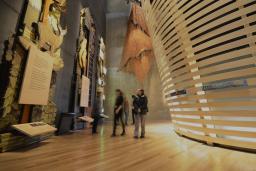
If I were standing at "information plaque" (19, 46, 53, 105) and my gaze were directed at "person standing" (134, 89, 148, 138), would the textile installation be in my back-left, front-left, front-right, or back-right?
front-left

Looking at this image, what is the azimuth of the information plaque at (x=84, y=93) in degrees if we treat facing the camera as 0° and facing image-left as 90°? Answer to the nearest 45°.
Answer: approximately 315°

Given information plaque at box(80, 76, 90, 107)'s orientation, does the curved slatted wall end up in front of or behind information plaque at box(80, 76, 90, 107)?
in front

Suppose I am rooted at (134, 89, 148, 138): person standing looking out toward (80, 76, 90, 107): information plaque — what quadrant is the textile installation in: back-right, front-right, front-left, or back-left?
front-right

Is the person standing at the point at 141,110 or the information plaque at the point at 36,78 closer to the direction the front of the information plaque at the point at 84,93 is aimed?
the person standing

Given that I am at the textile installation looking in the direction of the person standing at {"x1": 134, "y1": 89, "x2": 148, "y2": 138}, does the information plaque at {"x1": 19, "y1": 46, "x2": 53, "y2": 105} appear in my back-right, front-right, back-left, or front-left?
front-right

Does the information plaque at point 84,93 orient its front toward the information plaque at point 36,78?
no

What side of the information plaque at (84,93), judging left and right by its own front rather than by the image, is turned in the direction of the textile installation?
left
